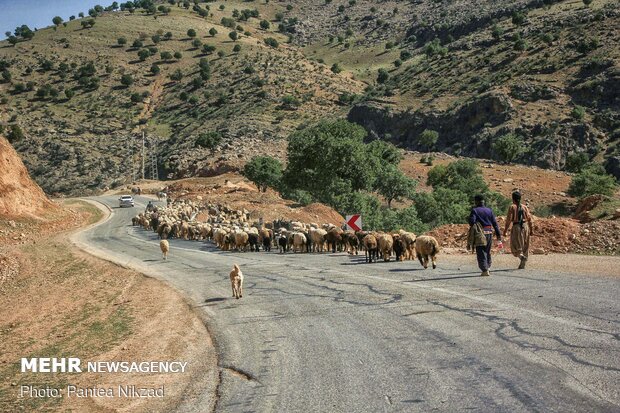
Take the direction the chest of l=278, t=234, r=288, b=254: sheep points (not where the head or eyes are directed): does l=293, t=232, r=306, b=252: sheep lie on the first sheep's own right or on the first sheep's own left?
on the first sheep's own right

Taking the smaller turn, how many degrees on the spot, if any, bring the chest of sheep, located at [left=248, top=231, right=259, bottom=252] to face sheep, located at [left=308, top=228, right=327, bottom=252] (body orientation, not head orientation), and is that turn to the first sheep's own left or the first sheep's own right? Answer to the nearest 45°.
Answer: approximately 135° to the first sheep's own right

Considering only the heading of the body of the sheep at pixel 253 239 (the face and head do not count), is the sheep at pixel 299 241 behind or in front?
behind

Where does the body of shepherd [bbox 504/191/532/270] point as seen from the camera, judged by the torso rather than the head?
away from the camera

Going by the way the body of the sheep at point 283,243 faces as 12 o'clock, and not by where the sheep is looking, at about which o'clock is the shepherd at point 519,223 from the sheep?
The shepherd is roughly at 5 o'clock from the sheep.

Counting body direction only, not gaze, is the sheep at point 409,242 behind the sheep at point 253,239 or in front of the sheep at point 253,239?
behind

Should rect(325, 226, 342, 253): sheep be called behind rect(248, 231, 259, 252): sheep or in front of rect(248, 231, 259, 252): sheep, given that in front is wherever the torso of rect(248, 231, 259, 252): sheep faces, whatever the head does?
behind

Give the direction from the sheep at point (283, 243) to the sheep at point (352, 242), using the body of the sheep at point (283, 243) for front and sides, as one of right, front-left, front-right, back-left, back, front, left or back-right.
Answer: back-right

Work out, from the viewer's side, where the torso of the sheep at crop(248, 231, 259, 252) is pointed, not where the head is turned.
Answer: away from the camera

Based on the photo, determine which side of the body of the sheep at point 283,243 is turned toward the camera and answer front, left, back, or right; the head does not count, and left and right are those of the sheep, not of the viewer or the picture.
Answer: back

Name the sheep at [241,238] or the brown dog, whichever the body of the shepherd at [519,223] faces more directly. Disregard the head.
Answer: the sheep

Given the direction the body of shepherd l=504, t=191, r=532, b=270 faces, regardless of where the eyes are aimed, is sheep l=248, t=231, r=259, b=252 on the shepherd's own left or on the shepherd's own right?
on the shepherd's own left

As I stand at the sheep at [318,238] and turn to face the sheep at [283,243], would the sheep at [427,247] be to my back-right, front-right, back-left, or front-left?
back-left
